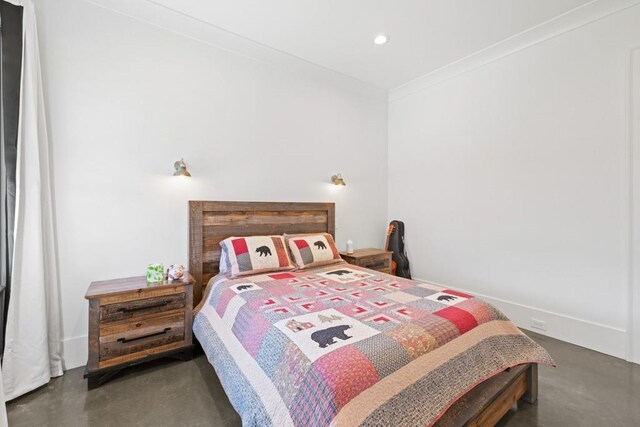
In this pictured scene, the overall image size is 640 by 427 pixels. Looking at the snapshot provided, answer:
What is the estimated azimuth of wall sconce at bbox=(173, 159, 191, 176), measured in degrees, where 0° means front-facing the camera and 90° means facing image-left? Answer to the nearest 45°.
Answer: approximately 315°

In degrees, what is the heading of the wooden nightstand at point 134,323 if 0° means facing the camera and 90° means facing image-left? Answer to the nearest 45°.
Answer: approximately 315°

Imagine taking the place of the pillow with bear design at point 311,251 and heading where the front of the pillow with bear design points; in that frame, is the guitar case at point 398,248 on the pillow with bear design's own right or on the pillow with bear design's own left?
on the pillow with bear design's own left
